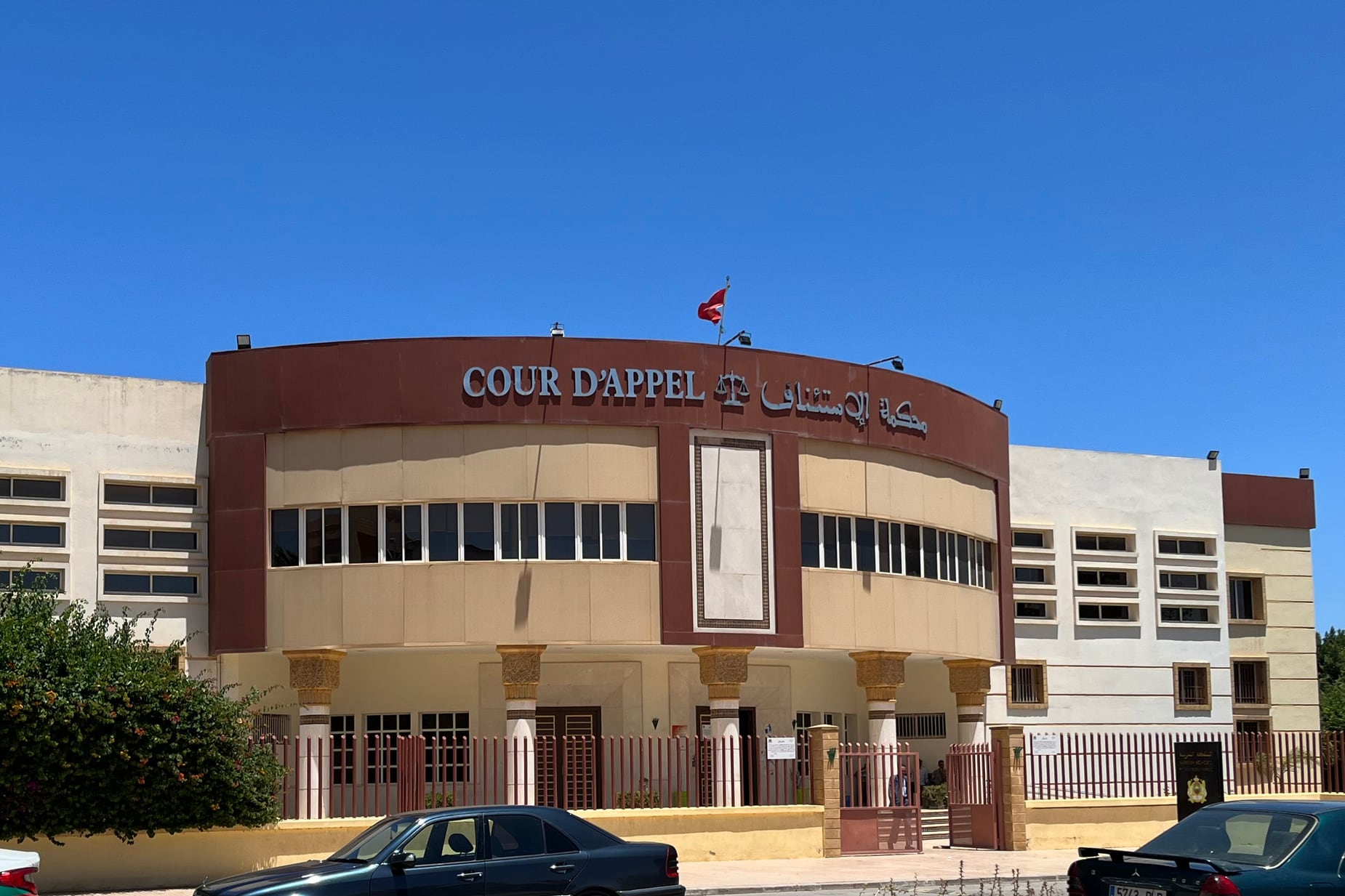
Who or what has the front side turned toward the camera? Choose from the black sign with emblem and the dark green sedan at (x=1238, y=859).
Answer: the black sign with emblem

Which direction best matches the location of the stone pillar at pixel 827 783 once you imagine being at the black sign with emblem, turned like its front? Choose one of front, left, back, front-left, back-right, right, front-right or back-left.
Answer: right

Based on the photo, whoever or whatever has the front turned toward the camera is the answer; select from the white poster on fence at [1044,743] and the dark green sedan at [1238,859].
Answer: the white poster on fence

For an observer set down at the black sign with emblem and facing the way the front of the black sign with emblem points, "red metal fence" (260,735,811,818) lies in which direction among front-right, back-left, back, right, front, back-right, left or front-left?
right

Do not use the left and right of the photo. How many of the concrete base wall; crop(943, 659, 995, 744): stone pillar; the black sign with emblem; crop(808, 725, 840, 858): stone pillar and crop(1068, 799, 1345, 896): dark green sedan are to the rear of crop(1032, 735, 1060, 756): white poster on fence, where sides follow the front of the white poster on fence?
1

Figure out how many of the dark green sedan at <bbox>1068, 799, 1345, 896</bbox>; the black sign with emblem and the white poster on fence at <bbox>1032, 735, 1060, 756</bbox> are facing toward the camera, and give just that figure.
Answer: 2

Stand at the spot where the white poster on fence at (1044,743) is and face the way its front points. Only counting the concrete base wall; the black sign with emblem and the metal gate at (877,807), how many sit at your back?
0

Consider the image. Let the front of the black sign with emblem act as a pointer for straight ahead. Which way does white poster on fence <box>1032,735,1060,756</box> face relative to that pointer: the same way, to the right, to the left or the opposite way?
the same way

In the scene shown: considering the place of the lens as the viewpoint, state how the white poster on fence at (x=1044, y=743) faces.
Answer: facing the viewer

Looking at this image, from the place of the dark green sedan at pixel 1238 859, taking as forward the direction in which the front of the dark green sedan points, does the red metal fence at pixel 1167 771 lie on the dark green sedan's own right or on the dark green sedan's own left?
on the dark green sedan's own left

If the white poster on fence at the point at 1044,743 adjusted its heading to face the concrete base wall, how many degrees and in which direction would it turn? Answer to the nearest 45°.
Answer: approximately 45° to its right

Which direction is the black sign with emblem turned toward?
toward the camera

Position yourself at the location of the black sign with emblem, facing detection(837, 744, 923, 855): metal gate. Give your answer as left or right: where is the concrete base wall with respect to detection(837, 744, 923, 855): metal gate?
left

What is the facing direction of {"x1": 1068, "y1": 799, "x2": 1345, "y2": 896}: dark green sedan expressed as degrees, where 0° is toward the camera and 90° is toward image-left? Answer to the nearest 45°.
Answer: approximately 225°

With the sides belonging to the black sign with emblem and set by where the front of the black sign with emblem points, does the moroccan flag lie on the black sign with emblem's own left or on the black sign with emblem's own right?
on the black sign with emblem's own right

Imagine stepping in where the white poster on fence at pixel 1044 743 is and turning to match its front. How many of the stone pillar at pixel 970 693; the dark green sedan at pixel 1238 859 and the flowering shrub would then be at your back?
1
